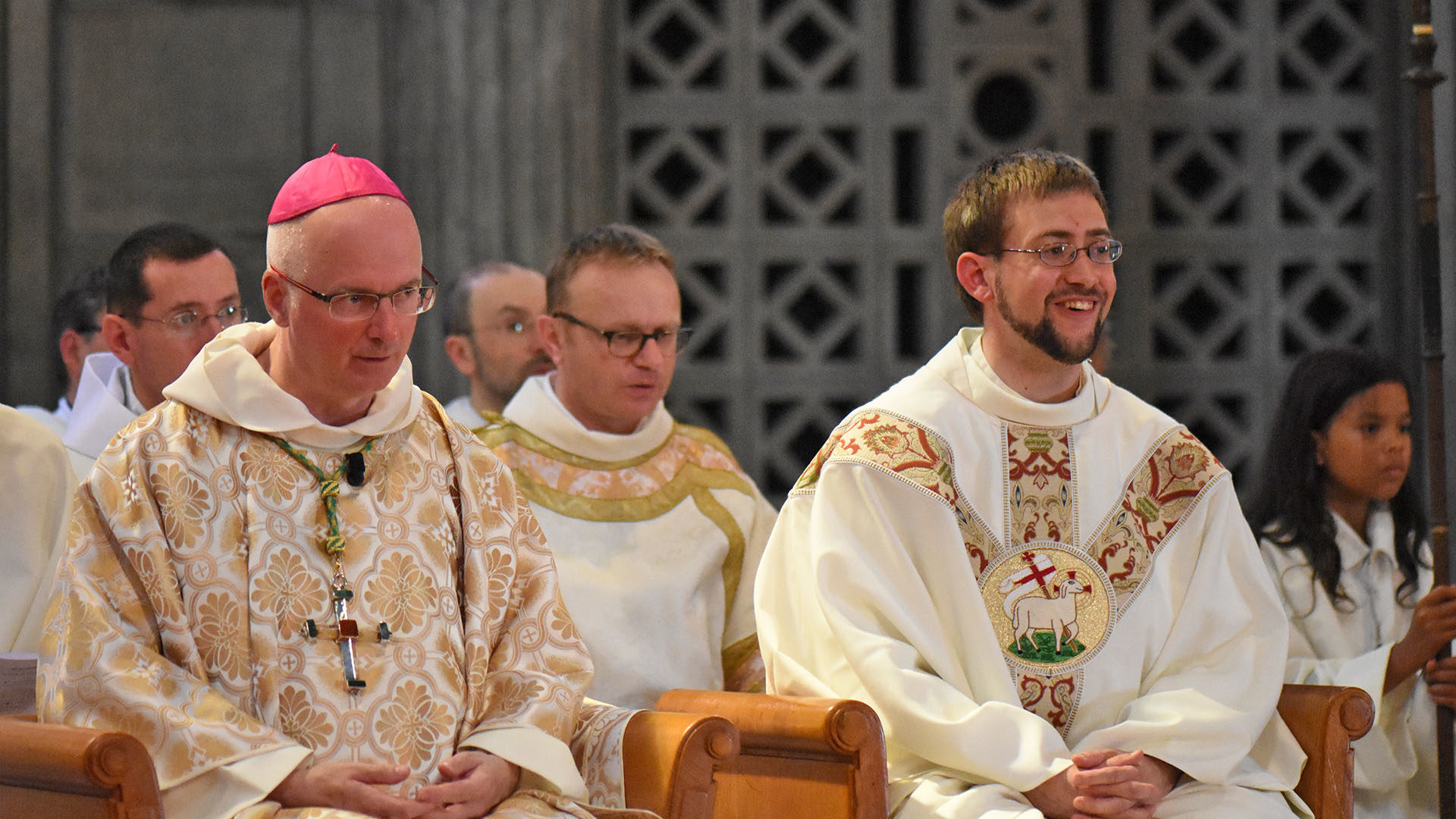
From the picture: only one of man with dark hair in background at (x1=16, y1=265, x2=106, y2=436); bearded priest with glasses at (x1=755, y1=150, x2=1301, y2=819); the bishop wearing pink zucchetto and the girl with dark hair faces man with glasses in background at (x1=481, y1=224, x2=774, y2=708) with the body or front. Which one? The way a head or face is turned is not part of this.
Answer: the man with dark hair in background

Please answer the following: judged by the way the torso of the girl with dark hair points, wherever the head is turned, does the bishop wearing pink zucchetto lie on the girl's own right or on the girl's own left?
on the girl's own right

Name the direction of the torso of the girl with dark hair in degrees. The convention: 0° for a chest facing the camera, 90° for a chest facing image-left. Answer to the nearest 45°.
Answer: approximately 315°

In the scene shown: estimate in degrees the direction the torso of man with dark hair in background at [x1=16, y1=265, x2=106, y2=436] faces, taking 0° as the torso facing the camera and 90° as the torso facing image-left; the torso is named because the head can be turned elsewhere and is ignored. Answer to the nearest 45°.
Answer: approximately 315°

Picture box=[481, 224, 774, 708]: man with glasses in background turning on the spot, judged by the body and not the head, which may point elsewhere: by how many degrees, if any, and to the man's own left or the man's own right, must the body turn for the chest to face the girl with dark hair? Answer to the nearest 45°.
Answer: approximately 45° to the man's own left

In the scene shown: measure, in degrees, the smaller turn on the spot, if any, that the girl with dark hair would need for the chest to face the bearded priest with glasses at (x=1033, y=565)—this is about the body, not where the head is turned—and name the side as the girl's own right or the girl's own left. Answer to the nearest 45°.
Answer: approximately 90° to the girl's own right
